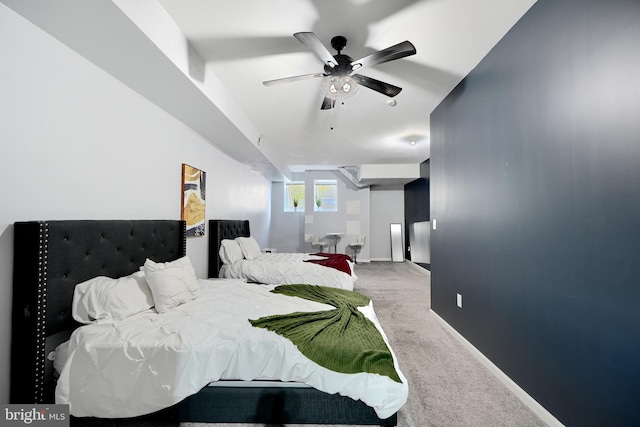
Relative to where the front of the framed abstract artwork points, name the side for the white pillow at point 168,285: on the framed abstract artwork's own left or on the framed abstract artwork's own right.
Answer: on the framed abstract artwork's own right

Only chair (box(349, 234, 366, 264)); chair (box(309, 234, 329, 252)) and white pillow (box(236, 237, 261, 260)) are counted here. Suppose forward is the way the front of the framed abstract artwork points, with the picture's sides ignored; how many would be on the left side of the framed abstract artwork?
3

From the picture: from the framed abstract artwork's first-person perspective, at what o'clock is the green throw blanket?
The green throw blanket is roughly at 1 o'clock from the framed abstract artwork.

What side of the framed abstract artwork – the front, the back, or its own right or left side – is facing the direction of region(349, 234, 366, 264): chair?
left

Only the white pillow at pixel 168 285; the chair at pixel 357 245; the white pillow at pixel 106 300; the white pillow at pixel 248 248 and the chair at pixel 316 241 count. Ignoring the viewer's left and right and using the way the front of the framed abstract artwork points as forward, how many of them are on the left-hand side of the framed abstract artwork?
3

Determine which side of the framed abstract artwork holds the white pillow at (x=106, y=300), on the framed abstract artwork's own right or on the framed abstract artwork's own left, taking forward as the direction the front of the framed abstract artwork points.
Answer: on the framed abstract artwork's own right

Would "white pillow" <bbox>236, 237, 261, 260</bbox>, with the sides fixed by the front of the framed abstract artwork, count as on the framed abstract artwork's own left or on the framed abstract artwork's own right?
on the framed abstract artwork's own left

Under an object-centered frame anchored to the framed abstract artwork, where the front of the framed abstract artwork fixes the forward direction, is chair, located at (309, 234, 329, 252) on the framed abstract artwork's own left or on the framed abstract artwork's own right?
on the framed abstract artwork's own left

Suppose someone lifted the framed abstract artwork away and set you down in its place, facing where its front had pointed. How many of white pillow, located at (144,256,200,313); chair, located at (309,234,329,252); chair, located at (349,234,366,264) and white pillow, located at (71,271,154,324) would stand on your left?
2

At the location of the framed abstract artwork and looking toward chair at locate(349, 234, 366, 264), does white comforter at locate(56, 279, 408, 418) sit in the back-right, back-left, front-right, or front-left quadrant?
back-right

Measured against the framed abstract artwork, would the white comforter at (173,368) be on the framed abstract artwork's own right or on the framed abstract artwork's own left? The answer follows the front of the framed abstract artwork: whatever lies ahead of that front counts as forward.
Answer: on the framed abstract artwork's own right

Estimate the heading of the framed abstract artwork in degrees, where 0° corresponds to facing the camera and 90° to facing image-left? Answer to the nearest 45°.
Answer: approximately 315°
